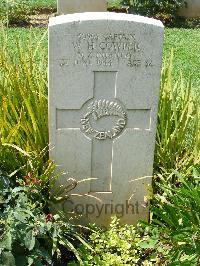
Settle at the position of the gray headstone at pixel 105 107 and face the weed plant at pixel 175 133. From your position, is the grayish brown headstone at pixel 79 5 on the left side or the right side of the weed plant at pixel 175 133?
left

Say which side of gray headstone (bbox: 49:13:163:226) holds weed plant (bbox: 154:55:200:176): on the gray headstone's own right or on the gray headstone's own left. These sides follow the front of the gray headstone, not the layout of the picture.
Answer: on the gray headstone's own left

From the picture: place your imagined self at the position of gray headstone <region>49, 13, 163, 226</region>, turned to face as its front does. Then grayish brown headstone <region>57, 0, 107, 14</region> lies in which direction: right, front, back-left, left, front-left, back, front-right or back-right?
back

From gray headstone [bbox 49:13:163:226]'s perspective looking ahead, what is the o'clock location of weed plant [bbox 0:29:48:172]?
The weed plant is roughly at 4 o'clock from the gray headstone.

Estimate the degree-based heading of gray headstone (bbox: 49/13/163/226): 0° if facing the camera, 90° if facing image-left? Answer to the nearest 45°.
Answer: approximately 0°
